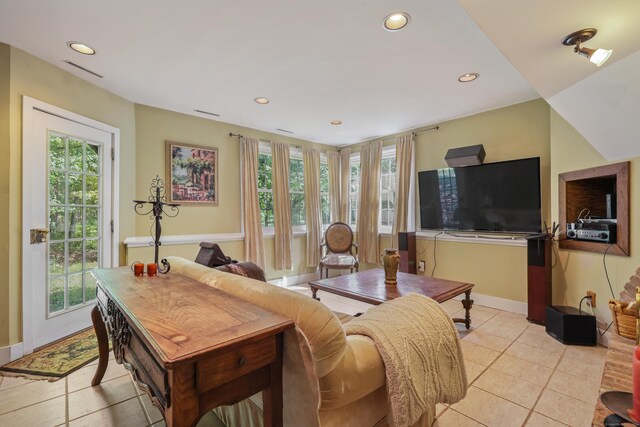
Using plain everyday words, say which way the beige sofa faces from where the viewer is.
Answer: facing away from the viewer and to the right of the viewer

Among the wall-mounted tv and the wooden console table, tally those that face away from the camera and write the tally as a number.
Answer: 0

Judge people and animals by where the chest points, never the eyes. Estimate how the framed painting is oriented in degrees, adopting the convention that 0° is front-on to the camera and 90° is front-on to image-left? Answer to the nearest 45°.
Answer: approximately 315°

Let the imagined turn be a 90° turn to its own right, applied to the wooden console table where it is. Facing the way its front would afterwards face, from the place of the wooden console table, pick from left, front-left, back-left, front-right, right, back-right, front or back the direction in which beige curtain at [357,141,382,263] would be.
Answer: right

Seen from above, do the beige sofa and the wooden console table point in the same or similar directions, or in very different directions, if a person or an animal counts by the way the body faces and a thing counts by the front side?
very different directions

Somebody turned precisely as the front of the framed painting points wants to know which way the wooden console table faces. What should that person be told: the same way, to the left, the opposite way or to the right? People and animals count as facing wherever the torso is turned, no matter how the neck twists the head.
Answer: to the right

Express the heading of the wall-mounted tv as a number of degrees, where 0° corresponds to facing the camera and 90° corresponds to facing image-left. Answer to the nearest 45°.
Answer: approximately 45°

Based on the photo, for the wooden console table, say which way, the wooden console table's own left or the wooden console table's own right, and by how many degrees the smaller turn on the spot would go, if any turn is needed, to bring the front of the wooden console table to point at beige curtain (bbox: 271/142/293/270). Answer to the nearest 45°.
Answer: approximately 135° to the wooden console table's own right

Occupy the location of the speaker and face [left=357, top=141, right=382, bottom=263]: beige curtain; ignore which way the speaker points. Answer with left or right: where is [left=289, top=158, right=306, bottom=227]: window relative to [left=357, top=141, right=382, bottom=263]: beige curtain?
left

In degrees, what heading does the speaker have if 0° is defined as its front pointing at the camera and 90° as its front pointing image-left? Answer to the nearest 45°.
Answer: approximately 45°
